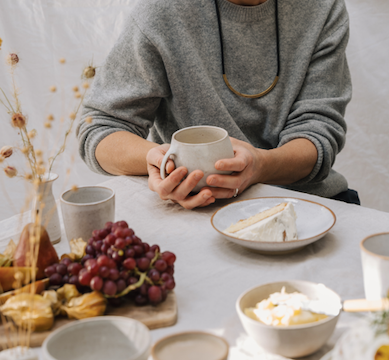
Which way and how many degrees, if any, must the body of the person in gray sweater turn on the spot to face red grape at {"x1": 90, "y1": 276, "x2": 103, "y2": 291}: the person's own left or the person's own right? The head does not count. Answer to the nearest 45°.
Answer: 0° — they already face it

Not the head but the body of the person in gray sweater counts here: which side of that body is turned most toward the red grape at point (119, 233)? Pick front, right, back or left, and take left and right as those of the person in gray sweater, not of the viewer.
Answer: front

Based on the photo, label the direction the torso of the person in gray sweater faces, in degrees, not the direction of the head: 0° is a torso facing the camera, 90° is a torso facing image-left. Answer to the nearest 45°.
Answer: approximately 0°

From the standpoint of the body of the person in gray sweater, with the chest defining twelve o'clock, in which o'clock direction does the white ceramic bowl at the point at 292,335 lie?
The white ceramic bowl is roughly at 12 o'clock from the person in gray sweater.

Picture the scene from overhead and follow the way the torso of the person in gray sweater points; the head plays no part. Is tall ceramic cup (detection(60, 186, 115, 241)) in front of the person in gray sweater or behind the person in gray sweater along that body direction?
in front

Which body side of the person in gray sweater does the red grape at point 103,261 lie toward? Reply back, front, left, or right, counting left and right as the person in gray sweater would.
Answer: front

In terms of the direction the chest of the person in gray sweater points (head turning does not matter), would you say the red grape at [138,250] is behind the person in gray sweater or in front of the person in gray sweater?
in front

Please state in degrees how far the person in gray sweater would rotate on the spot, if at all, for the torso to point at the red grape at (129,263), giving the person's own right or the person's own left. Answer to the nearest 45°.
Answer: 0° — they already face it

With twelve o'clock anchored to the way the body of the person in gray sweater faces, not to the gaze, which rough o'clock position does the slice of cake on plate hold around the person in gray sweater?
The slice of cake on plate is roughly at 12 o'clock from the person in gray sweater.
